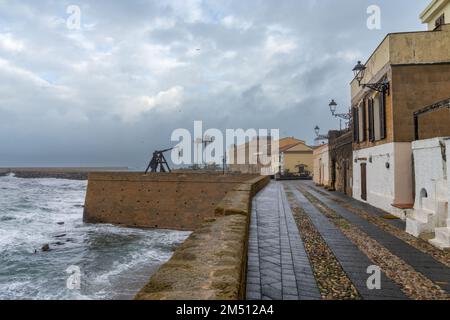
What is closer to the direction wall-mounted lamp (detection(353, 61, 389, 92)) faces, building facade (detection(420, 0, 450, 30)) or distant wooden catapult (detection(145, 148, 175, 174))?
the distant wooden catapult

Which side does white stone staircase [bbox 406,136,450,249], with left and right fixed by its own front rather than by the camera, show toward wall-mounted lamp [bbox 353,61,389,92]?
right

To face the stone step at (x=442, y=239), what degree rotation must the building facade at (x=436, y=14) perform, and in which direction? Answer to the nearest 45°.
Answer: approximately 45° to its left

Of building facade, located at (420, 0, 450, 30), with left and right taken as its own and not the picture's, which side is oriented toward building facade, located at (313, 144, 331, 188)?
right

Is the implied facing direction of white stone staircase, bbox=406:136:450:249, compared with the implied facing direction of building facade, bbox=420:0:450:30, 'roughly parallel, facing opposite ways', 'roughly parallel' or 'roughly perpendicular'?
roughly parallel

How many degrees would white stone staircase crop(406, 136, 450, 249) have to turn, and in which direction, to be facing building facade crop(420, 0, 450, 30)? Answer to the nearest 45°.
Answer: approximately 135° to its right

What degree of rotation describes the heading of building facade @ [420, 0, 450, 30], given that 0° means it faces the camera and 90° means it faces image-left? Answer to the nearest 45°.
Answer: approximately 45°

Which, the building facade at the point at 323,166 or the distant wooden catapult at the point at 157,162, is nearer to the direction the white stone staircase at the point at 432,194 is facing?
the distant wooden catapult

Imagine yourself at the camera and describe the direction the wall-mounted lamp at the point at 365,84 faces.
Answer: facing to the left of the viewer

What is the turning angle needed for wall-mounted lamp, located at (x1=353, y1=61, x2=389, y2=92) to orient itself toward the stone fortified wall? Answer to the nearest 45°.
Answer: approximately 45° to its right

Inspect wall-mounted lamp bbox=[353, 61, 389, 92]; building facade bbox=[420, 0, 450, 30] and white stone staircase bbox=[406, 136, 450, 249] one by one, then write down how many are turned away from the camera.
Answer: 0

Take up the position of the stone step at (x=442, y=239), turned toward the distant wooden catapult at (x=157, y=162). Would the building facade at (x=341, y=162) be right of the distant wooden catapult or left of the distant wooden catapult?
right

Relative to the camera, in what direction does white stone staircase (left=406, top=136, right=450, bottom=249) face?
facing the viewer and to the left of the viewer

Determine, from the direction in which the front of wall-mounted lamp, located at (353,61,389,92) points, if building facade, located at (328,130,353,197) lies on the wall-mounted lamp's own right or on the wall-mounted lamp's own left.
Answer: on the wall-mounted lamp's own right
